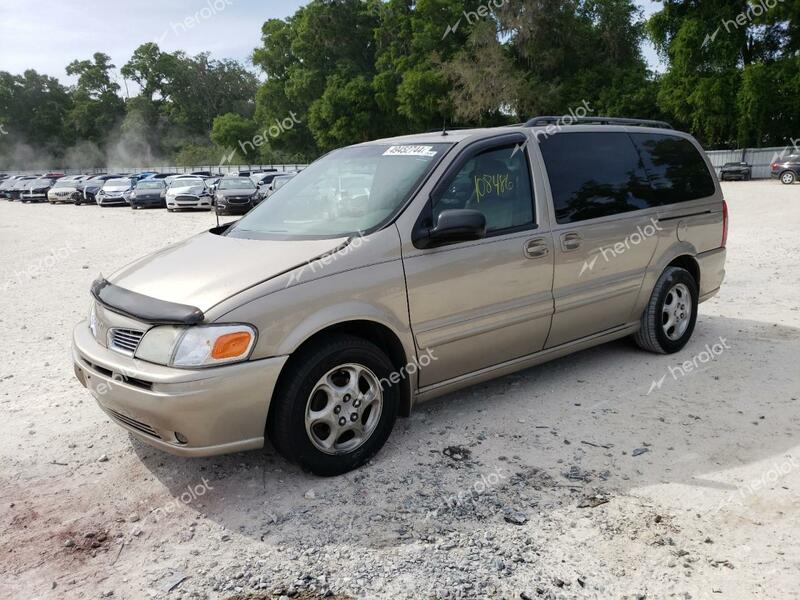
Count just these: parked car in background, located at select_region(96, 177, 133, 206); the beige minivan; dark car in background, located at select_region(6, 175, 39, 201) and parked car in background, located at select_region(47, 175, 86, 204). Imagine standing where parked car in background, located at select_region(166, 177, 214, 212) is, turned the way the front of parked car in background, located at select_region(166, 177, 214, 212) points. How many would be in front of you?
1

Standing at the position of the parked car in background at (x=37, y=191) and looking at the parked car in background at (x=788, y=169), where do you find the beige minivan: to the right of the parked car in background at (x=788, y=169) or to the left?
right

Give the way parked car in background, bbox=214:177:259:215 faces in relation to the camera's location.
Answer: facing the viewer

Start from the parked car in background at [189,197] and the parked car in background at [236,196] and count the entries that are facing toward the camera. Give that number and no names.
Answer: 2

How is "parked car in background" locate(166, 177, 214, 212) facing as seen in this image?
toward the camera

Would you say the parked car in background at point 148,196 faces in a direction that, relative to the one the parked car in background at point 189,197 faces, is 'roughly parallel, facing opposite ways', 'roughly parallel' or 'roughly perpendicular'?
roughly parallel

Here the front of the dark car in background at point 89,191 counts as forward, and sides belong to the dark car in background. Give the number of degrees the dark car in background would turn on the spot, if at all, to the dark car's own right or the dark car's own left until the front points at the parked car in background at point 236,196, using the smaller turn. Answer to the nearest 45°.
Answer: approximately 45° to the dark car's own left

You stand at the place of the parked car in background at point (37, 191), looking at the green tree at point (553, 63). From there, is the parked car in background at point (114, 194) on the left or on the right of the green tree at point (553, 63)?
right

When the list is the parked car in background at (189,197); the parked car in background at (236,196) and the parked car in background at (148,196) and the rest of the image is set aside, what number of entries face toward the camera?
3

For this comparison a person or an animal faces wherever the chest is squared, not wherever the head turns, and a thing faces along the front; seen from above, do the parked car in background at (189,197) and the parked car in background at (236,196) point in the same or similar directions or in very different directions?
same or similar directions

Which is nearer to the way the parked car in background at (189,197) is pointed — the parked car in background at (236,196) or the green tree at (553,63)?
the parked car in background

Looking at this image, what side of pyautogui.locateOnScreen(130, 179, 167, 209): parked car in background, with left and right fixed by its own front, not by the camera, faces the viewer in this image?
front

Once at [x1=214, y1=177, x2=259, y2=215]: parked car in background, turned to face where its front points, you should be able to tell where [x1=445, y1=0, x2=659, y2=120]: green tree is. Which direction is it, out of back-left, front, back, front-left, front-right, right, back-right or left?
back-left
